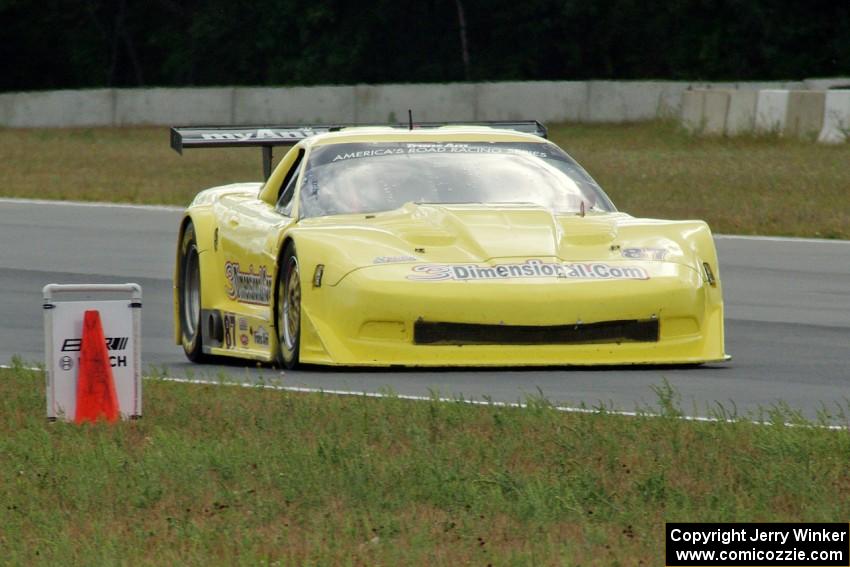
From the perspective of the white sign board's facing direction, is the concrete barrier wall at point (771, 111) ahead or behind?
behind

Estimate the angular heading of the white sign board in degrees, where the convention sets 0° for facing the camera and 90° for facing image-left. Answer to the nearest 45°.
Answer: approximately 0°

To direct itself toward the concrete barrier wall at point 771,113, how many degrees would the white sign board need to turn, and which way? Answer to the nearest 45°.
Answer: approximately 135° to its left

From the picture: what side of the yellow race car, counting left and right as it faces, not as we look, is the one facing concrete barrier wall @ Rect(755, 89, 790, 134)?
back

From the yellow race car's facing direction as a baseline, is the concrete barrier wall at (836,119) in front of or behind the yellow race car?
behind

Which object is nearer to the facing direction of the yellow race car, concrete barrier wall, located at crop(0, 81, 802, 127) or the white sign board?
the white sign board

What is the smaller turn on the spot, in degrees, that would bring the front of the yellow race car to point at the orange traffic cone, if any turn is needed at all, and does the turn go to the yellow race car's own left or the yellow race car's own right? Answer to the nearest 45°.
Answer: approximately 45° to the yellow race car's own right

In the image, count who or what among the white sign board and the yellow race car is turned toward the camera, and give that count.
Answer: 2
